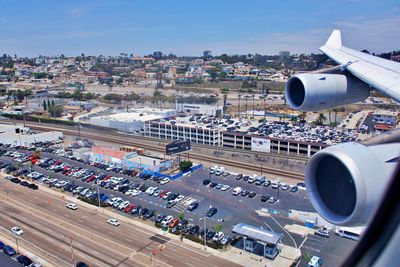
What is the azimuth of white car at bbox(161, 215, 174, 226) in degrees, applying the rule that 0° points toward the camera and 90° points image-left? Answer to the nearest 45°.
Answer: approximately 45°

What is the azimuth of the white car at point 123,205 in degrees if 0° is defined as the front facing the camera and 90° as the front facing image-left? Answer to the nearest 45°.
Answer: approximately 45°

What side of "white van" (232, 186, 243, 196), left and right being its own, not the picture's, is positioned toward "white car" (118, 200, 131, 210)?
front

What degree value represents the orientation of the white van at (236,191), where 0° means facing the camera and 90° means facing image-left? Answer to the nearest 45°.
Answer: approximately 45°

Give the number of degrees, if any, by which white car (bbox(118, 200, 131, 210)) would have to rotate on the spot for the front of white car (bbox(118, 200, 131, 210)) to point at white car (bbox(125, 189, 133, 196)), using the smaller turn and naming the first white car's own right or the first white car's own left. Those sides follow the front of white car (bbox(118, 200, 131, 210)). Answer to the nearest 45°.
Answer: approximately 135° to the first white car's own right

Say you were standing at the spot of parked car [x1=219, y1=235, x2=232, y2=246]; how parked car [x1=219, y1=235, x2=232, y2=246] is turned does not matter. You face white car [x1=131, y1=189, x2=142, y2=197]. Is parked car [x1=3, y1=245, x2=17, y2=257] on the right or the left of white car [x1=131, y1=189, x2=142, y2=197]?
left

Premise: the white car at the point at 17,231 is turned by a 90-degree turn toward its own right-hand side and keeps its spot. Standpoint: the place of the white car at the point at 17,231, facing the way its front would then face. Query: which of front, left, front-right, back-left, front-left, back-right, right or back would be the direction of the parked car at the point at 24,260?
front-left
